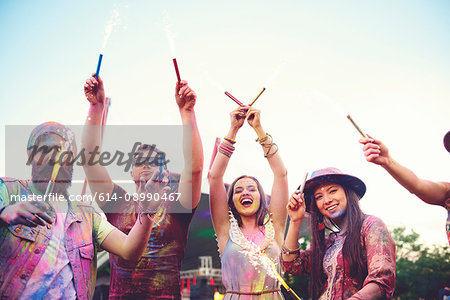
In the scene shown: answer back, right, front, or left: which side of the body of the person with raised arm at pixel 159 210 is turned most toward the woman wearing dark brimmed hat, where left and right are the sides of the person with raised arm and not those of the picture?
left

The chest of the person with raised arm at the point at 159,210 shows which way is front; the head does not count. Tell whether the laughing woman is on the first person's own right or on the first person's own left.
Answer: on the first person's own left

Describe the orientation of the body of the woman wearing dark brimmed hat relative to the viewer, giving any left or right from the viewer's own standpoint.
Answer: facing the viewer and to the left of the viewer

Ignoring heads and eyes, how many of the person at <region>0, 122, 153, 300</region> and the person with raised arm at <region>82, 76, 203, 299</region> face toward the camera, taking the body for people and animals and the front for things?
2

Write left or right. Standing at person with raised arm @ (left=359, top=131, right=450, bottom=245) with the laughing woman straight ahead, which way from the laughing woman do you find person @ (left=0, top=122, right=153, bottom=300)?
left

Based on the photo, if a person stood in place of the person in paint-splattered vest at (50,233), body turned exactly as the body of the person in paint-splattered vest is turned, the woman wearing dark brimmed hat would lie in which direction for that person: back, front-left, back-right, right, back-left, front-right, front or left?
left
